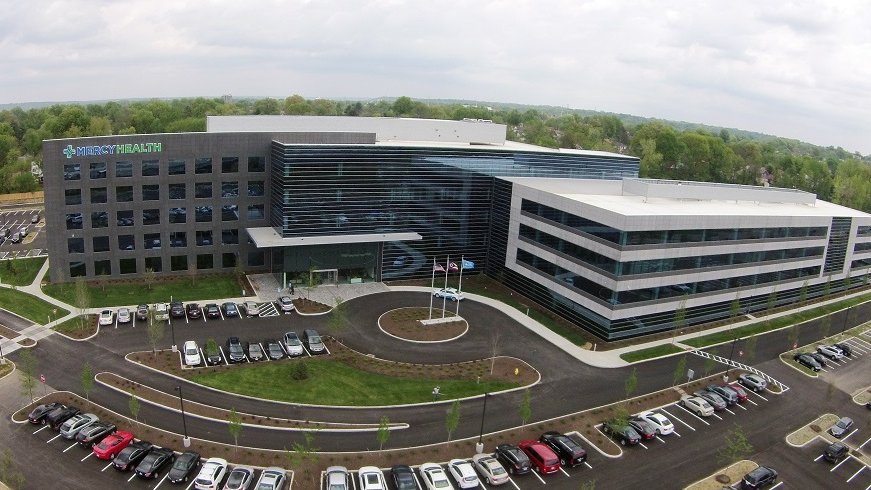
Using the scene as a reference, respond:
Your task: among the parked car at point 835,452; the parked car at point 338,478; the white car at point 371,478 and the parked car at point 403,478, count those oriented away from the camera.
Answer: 3

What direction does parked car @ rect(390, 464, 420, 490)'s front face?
away from the camera

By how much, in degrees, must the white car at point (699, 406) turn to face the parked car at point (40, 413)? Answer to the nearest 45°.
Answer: approximately 90° to its left

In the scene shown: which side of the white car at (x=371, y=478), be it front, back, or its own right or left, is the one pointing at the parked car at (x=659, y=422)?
right

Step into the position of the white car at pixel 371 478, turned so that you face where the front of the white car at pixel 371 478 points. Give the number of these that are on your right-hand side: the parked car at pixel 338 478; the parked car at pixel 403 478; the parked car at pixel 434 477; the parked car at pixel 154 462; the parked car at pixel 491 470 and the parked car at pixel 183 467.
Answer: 3

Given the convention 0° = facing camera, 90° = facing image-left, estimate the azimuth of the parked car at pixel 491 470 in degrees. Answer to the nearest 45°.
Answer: approximately 135°

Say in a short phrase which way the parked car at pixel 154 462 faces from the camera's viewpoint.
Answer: facing away from the viewer and to the right of the viewer

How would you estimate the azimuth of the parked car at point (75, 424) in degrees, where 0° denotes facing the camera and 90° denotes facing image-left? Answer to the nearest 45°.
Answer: approximately 225°

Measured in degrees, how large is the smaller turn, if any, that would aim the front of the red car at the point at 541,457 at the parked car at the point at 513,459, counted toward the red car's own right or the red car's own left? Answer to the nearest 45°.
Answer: approximately 45° to the red car's own left

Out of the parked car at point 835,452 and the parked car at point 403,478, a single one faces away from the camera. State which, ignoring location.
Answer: the parked car at point 403,478

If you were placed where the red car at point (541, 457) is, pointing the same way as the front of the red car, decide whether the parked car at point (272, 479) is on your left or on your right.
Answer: on your left

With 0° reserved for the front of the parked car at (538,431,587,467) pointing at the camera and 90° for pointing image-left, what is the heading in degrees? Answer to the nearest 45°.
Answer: approximately 135°
